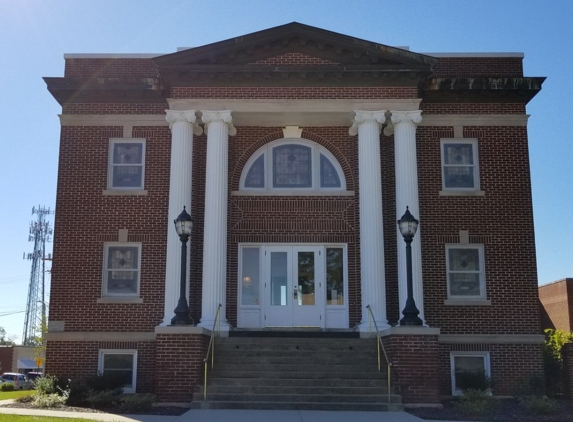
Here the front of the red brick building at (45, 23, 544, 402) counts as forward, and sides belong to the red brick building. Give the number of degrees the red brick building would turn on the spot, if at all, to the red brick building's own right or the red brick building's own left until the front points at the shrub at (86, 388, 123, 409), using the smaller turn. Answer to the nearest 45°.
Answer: approximately 45° to the red brick building's own right

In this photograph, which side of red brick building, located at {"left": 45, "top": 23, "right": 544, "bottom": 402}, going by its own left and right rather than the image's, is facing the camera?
front

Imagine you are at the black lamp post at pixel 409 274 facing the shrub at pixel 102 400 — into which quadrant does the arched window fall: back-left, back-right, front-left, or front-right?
front-right

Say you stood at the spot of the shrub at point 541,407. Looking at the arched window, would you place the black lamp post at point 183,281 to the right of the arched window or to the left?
left

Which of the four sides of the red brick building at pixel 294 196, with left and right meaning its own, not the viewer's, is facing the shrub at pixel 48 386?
right

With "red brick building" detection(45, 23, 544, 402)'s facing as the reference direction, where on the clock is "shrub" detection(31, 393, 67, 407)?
The shrub is roughly at 2 o'clock from the red brick building.

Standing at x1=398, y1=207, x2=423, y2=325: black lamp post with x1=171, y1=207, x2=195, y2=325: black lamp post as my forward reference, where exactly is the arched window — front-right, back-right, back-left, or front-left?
front-right
